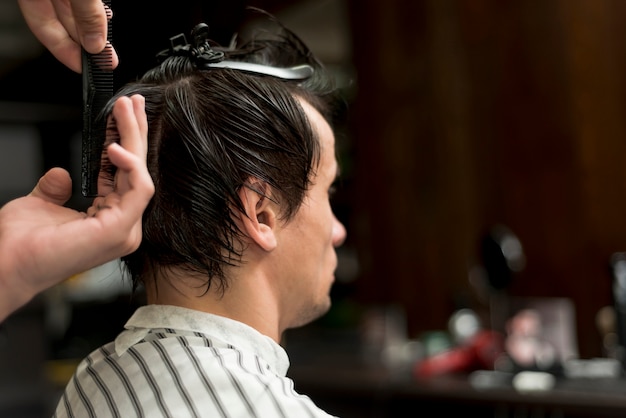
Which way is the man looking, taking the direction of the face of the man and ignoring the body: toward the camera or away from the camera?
away from the camera

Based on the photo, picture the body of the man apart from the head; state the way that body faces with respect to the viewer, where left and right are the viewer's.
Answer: facing away from the viewer and to the right of the viewer
